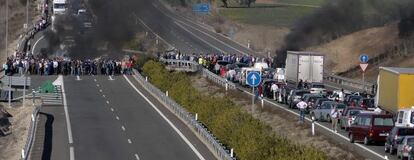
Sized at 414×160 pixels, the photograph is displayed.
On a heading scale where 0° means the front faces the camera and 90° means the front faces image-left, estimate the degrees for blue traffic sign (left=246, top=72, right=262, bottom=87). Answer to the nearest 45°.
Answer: approximately 0°

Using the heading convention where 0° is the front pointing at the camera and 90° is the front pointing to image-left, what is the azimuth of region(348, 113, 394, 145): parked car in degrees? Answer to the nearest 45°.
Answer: approximately 135°

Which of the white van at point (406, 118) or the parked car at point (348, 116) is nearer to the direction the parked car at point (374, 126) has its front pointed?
the parked car

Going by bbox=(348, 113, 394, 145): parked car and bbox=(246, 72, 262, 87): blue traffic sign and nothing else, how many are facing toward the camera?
1

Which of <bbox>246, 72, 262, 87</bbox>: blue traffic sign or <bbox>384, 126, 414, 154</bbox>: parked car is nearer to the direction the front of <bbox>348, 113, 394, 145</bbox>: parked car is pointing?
the blue traffic sign
